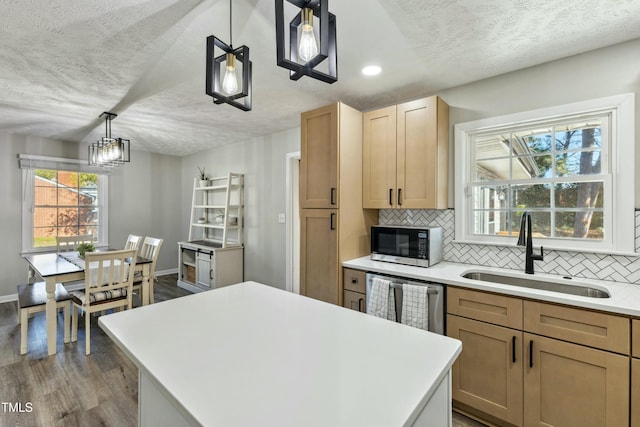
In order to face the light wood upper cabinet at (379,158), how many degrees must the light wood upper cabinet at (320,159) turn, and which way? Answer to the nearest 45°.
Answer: approximately 135° to its left

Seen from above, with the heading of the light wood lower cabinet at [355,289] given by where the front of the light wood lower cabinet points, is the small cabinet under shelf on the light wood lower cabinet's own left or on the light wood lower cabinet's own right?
on the light wood lower cabinet's own right

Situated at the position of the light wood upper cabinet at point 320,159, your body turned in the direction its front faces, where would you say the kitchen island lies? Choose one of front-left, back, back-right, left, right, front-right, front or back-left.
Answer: front-left

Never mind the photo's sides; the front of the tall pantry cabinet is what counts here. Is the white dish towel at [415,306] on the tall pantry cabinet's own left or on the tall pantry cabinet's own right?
on the tall pantry cabinet's own left

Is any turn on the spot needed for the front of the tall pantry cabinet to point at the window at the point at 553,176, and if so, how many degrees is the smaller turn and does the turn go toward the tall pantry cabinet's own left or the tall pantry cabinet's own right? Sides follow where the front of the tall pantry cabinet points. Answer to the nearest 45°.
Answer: approximately 135° to the tall pantry cabinet's own left

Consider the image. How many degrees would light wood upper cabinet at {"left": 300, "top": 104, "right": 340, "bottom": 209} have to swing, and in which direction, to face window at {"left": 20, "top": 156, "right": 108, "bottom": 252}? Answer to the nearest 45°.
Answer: approximately 90° to its right

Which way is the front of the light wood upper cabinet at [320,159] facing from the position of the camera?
facing the viewer and to the left of the viewer

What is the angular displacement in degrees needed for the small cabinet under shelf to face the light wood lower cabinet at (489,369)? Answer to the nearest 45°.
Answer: approximately 90° to its left

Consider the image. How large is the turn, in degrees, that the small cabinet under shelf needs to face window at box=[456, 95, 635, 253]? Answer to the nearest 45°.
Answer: approximately 90° to its left

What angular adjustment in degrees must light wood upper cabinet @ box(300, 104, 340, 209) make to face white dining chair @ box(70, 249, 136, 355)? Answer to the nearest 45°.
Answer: approximately 45° to its right

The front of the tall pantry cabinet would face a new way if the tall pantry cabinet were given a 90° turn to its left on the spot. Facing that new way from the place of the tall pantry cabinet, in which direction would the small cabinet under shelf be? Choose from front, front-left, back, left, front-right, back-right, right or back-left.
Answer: back
